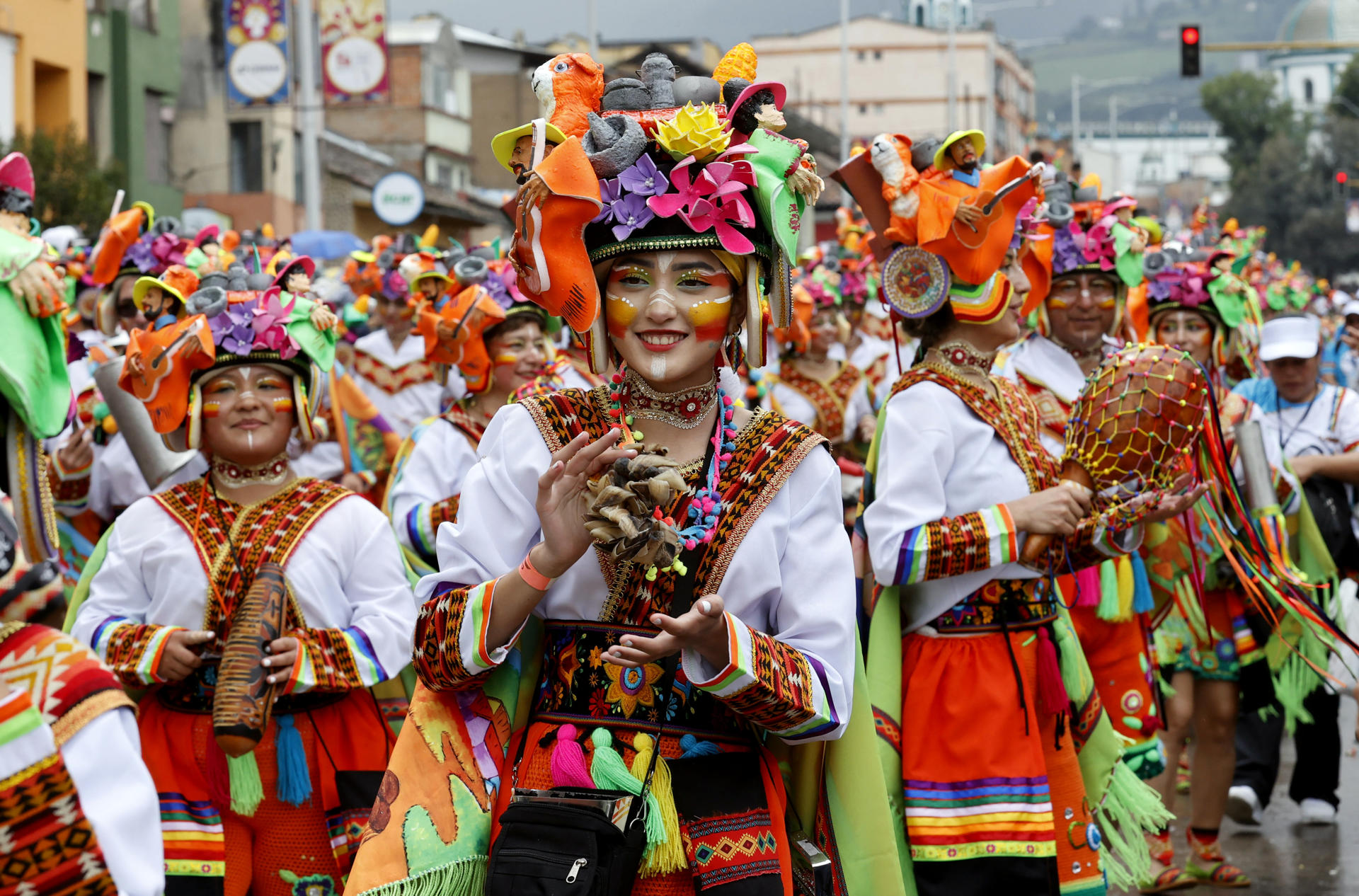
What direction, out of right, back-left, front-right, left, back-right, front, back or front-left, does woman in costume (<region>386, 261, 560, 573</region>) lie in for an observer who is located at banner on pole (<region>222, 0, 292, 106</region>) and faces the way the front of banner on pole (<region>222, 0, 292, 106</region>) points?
front

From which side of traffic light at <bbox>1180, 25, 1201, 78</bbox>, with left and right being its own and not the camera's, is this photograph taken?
front

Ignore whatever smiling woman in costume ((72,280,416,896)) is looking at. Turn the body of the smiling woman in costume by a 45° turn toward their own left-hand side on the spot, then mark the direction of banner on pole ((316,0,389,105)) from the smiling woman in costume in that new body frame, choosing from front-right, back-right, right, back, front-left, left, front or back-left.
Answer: back-left

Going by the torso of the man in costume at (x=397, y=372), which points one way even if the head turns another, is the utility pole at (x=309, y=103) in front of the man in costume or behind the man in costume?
behind

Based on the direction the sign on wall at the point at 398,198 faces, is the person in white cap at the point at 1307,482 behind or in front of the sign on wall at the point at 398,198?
in front

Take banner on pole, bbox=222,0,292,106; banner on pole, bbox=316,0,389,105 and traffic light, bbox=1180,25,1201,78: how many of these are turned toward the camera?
3

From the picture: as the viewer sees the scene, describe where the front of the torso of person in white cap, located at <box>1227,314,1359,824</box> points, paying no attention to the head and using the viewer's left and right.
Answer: facing the viewer

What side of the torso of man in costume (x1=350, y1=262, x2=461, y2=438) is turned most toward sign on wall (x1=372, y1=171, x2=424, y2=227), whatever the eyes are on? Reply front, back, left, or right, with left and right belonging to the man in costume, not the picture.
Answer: back

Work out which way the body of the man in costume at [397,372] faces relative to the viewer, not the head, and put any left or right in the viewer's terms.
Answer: facing the viewer

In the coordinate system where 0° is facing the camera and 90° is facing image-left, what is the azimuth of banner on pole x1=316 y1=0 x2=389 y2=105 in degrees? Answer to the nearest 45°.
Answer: approximately 0°

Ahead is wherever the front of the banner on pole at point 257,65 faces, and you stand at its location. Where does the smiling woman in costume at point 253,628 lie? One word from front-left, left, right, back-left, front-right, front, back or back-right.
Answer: front

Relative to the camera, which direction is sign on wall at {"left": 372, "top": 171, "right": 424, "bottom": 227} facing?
toward the camera

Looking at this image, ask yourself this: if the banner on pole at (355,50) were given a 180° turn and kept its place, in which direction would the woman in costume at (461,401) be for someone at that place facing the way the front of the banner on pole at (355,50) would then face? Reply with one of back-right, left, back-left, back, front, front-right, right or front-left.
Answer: back
